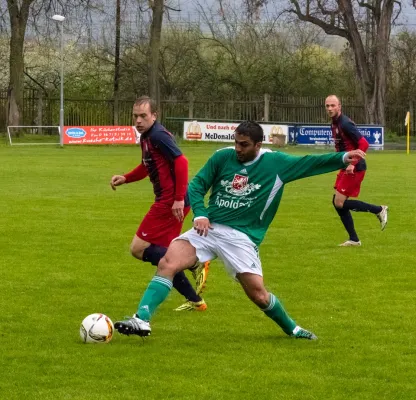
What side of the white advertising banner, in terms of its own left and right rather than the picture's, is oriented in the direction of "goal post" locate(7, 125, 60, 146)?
right

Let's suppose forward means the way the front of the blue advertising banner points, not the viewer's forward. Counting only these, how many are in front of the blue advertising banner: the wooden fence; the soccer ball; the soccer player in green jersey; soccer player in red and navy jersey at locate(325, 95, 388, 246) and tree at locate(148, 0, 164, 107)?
3

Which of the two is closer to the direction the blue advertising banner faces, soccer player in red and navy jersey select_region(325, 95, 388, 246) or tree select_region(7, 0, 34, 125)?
the soccer player in red and navy jersey

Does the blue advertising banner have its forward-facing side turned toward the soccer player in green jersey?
yes

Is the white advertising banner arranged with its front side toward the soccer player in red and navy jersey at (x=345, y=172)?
yes

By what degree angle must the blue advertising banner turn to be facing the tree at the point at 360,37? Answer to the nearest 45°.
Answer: approximately 180°

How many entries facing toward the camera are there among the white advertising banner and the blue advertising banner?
2

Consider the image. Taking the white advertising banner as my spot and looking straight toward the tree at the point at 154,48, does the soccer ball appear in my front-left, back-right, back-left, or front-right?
back-left

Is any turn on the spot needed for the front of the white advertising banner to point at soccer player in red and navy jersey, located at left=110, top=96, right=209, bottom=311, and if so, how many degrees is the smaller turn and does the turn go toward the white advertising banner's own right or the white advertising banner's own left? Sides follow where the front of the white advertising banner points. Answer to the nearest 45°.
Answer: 0° — it already faces them

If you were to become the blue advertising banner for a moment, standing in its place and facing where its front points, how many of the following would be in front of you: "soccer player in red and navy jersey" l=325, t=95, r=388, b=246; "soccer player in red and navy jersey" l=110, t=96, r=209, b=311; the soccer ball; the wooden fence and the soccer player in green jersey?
4

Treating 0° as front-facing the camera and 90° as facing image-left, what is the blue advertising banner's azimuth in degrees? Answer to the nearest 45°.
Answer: approximately 0°

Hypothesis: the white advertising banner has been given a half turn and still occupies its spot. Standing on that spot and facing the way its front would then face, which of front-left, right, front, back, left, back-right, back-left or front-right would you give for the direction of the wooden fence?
front
